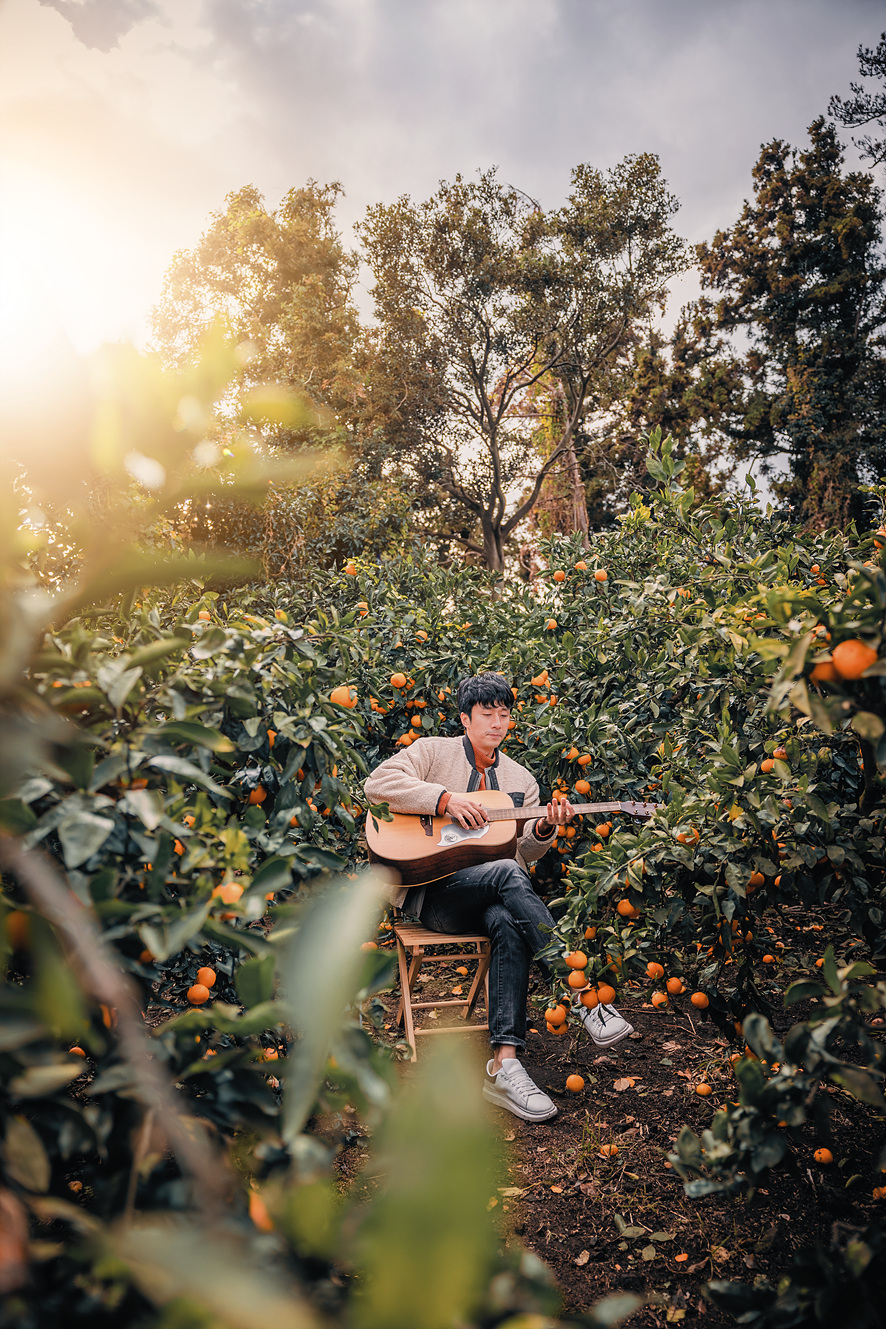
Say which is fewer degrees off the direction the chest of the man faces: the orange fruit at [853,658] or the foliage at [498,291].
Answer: the orange fruit

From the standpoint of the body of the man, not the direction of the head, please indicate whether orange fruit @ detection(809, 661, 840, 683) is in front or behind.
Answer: in front

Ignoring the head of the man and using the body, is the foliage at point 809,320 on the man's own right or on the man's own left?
on the man's own left

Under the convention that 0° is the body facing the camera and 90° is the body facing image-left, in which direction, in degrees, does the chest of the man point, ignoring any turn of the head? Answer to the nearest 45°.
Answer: approximately 315°

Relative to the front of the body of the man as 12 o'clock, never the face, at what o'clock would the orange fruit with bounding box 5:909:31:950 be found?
The orange fruit is roughly at 2 o'clock from the man.

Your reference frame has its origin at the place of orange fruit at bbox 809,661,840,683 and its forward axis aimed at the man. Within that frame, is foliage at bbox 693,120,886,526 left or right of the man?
right

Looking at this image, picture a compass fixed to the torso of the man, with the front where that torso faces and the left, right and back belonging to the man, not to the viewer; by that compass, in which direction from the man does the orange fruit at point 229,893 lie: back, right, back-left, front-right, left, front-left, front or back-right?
front-right

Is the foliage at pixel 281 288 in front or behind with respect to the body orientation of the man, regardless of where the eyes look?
behind

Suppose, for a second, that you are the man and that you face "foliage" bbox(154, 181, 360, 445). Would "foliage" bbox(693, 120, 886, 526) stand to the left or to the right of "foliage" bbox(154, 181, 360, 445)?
right

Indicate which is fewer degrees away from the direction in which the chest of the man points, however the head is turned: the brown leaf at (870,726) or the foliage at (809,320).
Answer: the brown leaf
